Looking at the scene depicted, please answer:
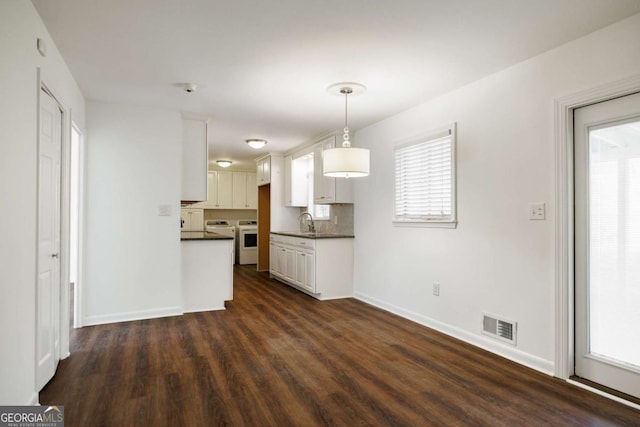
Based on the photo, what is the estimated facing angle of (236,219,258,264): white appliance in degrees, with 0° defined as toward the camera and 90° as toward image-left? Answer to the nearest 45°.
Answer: approximately 0°

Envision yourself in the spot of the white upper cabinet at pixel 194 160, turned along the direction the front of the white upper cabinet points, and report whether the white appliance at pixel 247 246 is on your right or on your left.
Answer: on your left

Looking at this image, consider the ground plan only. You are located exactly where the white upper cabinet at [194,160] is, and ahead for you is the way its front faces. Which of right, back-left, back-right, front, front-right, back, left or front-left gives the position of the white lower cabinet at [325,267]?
front

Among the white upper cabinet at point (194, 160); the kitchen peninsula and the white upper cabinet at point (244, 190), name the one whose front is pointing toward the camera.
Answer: the white upper cabinet at point (244, 190)

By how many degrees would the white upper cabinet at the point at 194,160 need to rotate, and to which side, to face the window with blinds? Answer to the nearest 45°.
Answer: approximately 45° to its right

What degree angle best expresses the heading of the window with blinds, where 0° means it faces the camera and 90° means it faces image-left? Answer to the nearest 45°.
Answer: approximately 45°

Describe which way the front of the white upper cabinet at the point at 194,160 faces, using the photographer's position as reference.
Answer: facing to the right of the viewer

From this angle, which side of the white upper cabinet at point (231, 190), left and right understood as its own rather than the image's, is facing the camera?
front

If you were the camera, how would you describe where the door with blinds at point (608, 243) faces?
facing the viewer and to the left of the viewer

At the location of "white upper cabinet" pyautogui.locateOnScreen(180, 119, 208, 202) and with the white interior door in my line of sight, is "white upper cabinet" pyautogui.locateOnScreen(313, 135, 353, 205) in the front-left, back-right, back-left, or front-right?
back-left

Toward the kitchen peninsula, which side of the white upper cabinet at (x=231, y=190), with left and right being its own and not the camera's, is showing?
front

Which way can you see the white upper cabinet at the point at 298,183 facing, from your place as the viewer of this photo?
facing to the left of the viewer
